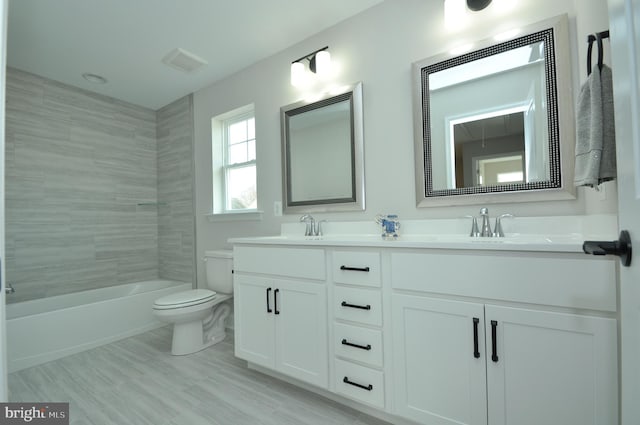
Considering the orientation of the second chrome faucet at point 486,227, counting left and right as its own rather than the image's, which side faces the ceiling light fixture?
right

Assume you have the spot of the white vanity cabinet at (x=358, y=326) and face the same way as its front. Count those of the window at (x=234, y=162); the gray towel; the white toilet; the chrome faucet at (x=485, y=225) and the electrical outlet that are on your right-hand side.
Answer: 3

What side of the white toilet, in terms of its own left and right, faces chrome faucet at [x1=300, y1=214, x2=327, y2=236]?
left

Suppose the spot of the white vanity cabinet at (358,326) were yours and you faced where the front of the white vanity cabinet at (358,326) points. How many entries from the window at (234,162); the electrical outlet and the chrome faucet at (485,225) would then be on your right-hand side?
2

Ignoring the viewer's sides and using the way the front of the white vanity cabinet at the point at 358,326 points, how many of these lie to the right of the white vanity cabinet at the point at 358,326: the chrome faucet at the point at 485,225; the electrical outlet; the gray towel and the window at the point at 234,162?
2

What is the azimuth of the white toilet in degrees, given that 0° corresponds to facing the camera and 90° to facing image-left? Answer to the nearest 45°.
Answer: approximately 45°
